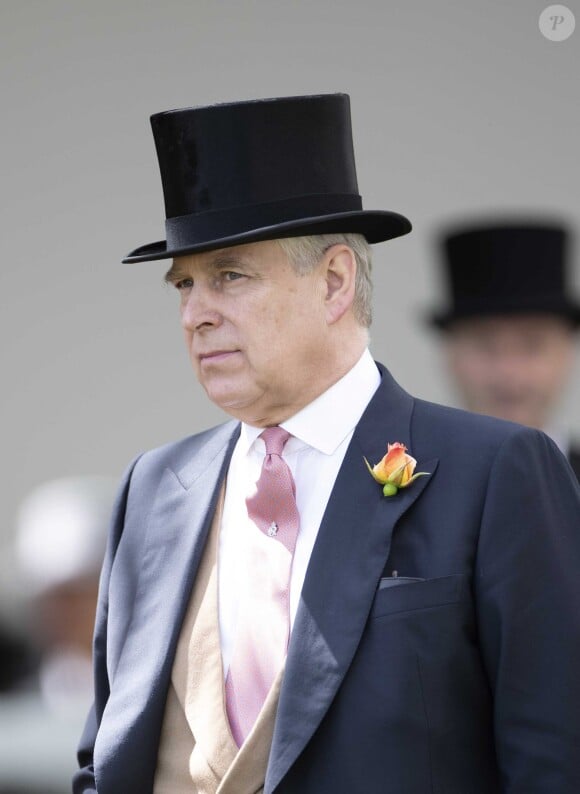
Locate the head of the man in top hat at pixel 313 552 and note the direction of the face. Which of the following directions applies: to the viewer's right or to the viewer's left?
to the viewer's left

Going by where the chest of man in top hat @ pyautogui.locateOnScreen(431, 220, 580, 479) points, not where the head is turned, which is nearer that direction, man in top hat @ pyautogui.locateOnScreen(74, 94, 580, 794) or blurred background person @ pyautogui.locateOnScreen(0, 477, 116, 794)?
the man in top hat

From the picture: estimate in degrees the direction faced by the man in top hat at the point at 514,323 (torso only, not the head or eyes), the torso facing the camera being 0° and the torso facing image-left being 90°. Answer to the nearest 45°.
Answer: approximately 0°

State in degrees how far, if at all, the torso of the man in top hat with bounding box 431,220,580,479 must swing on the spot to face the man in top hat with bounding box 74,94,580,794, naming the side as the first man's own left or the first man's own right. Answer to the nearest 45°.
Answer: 0° — they already face them

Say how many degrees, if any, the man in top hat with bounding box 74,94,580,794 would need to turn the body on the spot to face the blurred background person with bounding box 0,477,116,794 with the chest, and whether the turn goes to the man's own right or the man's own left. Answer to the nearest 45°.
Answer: approximately 90° to the man's own right
